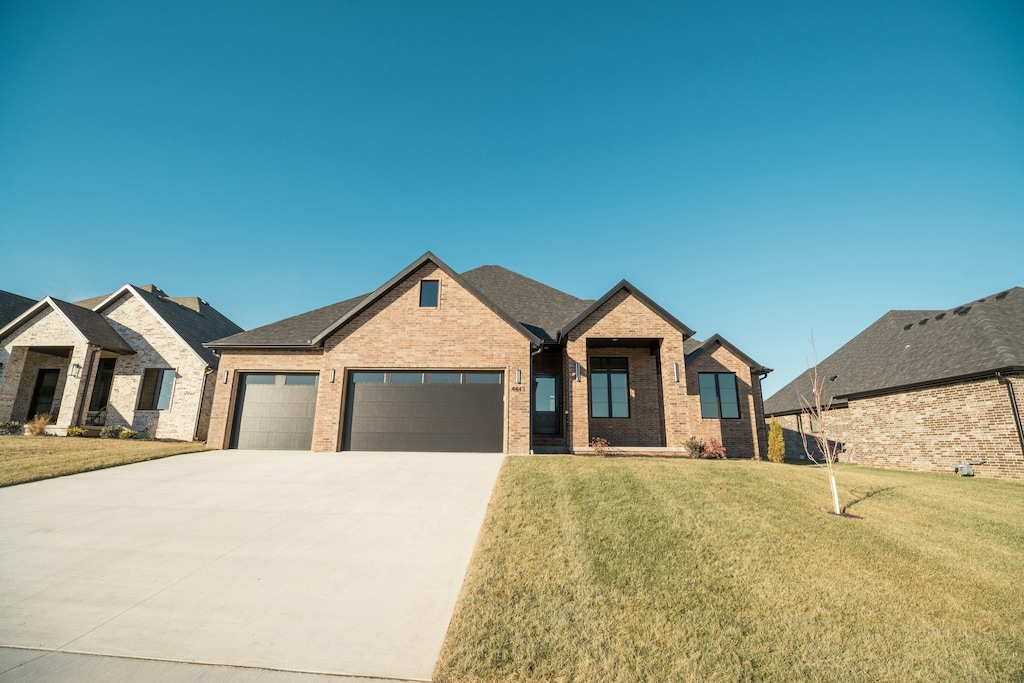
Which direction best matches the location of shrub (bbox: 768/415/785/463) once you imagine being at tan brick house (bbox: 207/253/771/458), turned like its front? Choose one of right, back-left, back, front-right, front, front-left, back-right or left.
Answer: left

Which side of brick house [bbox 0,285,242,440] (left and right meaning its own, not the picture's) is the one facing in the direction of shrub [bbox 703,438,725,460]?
left

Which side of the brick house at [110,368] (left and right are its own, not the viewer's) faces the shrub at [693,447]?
left

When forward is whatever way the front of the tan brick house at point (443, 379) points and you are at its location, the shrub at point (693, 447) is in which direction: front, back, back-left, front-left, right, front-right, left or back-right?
left

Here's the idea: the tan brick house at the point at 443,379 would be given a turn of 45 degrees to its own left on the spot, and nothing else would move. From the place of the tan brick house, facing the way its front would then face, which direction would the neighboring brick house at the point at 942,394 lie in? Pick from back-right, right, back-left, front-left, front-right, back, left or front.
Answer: front-left

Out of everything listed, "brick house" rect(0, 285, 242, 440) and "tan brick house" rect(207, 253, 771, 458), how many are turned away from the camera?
0

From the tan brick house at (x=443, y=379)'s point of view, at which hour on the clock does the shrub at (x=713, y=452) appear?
The shrub is roughly at 9 o'clock from the tan brick house.

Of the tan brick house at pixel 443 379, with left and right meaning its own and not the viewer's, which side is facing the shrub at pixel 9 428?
right

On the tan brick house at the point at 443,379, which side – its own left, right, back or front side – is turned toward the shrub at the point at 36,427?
right

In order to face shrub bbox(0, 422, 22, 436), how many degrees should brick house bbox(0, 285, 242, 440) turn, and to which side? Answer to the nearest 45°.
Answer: approximately 90° to its right

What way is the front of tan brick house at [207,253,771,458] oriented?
toward the camera

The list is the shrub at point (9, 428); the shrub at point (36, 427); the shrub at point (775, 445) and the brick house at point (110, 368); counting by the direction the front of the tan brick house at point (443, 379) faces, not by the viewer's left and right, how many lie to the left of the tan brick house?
1

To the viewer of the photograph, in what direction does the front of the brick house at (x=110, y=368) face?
facing the viewer and to the left of the viewer
